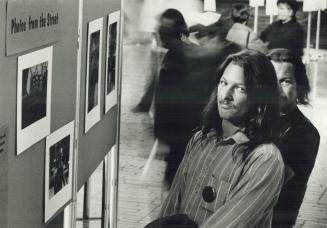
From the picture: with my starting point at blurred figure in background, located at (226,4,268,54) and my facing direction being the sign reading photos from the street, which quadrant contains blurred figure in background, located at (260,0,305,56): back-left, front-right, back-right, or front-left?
back-left

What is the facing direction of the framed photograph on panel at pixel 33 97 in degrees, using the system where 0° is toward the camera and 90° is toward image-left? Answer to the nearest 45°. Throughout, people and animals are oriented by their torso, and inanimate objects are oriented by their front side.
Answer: approximately 315°

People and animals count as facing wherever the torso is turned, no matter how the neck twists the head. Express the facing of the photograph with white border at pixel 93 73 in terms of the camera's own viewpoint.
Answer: facing to the right of the viewer

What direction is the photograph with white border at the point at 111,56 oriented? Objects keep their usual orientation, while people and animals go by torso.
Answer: to the viewer's right

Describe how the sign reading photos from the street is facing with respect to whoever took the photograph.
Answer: facing the viewer and to the right of the viewer

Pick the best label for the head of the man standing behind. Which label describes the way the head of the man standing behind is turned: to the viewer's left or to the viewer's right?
to the viewer's left

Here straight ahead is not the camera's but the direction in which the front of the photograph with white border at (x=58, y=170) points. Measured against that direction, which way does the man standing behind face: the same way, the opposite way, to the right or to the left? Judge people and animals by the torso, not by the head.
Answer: to the right

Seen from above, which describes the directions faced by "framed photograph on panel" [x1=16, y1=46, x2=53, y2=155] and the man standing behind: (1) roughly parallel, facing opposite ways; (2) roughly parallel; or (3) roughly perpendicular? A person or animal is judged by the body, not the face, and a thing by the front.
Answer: roughly perpendicular

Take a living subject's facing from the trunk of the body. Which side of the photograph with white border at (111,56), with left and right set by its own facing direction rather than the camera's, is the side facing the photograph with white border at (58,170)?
right

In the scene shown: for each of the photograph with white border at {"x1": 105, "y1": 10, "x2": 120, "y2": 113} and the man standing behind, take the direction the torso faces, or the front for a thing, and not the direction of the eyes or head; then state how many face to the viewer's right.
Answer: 1
